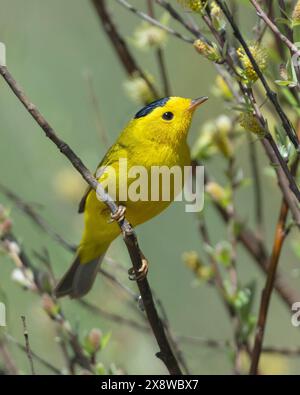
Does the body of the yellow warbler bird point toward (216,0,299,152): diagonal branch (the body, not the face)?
no

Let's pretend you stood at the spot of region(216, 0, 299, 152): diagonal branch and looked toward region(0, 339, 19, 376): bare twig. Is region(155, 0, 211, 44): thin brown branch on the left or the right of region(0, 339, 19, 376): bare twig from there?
right

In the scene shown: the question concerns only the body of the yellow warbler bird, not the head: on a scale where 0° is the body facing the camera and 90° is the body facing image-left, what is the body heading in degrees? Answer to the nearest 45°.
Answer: approximately 270°

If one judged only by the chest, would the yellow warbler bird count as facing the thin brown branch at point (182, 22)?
no
